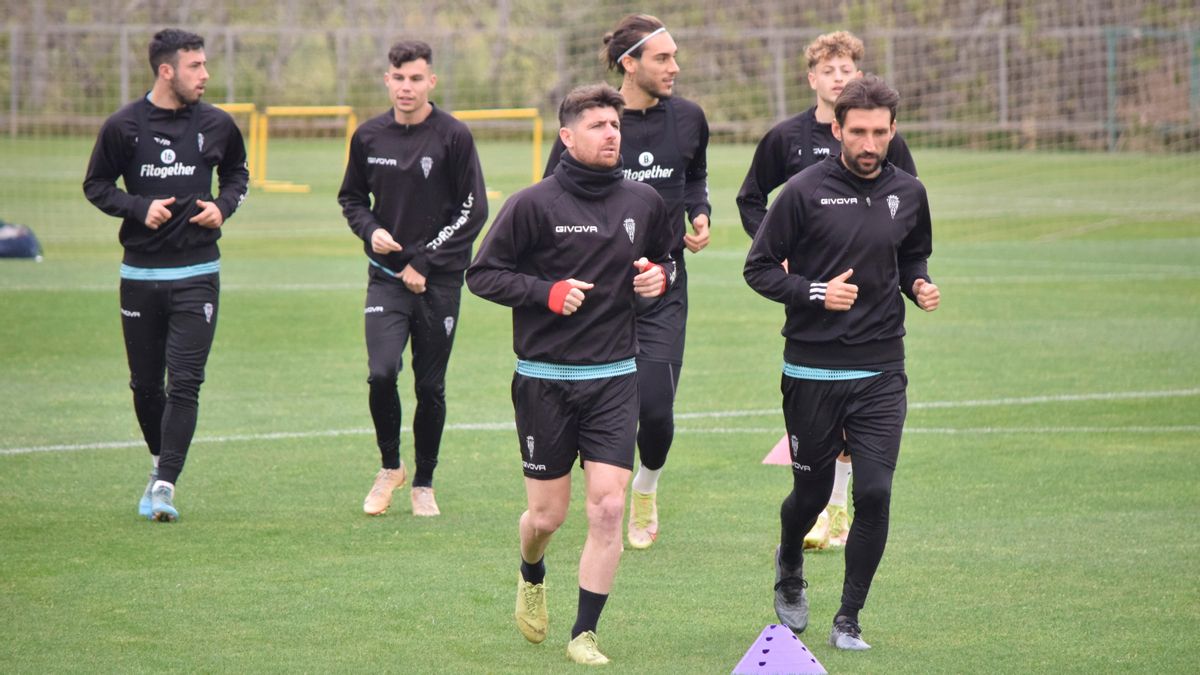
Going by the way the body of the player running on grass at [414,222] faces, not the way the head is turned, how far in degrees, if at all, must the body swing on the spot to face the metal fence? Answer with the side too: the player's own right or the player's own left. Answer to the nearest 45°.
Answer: approximately 180°

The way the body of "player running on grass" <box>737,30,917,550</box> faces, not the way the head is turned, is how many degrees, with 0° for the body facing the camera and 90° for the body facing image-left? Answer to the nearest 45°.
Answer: approximately 0°

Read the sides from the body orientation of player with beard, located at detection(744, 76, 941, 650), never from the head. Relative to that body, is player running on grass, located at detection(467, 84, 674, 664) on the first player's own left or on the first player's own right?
on the first player's own right

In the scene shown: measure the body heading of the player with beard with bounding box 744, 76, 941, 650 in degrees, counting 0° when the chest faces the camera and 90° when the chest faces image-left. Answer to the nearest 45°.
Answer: approximately 315°

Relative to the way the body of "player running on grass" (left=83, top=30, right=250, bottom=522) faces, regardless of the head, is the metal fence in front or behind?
behind

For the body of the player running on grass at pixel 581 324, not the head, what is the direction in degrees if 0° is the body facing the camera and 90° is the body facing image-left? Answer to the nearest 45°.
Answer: approximately 315°

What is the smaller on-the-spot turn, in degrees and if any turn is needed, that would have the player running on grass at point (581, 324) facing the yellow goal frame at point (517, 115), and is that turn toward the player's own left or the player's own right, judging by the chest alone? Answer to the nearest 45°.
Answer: approximately 135° to the player's own left
